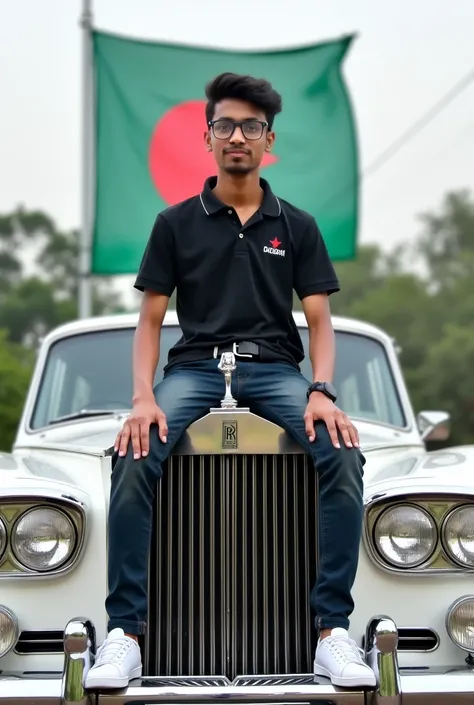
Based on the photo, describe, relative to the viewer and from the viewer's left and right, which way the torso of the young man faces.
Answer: facing the viewer

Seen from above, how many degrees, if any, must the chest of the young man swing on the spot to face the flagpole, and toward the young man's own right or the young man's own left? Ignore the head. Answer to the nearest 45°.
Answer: approximately 180°

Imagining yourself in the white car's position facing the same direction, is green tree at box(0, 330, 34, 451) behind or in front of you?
behind

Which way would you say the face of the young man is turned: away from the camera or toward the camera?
toward the camera

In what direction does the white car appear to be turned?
toward the camera
